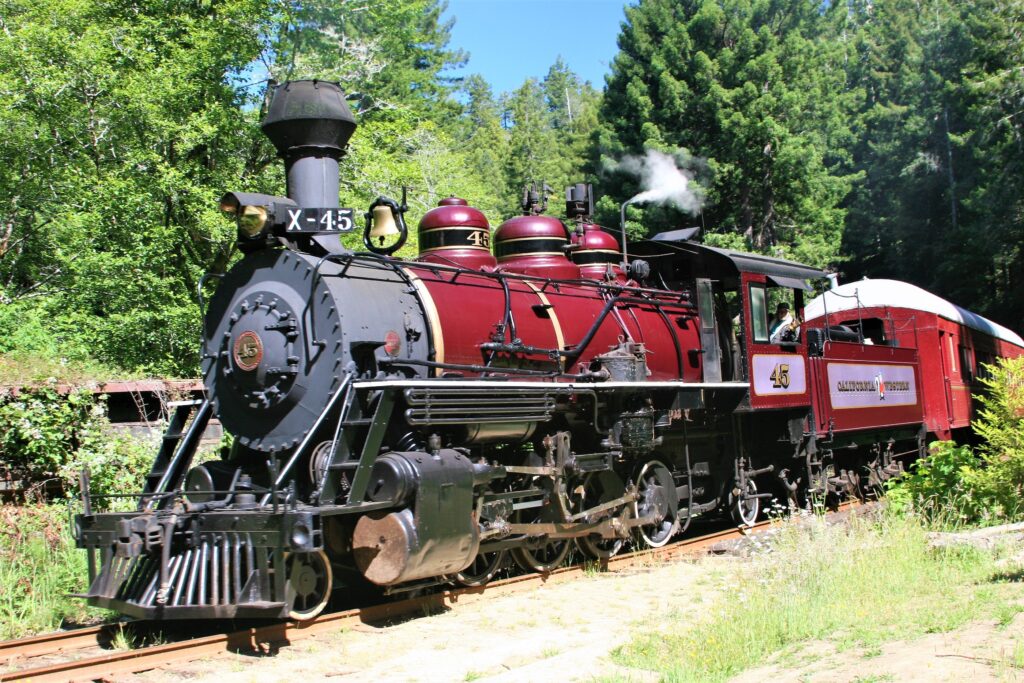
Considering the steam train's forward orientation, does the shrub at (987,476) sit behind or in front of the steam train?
behind

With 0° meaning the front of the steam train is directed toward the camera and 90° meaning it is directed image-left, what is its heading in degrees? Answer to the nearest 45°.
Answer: approximately 45°

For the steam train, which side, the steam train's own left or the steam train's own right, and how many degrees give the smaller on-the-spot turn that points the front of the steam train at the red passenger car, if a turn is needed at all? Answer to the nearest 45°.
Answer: approximately 180°

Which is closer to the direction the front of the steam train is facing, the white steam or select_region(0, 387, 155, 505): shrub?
the shrub
